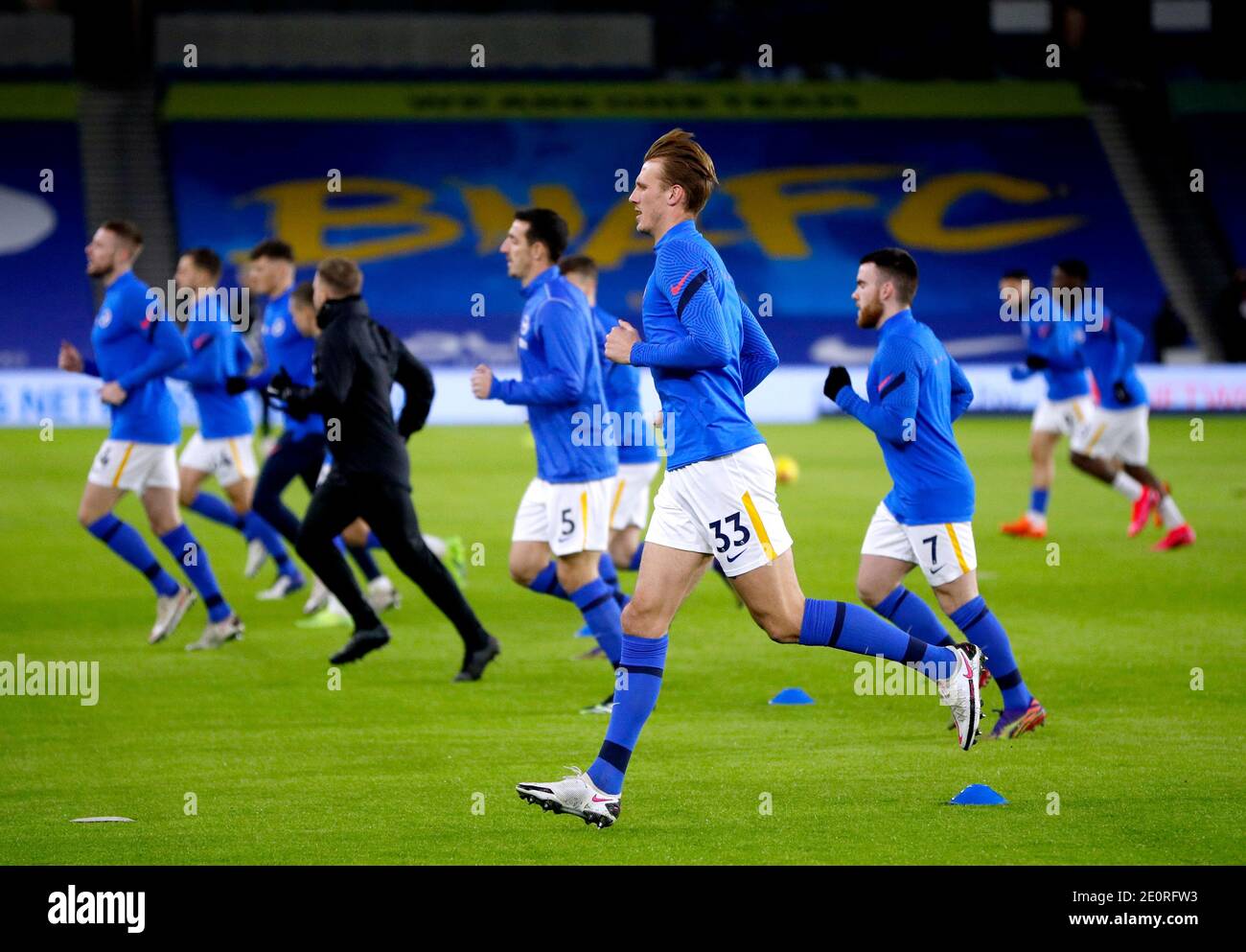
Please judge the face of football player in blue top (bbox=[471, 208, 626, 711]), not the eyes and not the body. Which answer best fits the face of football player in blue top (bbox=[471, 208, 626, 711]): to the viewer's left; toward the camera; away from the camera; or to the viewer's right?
to the viewer's left

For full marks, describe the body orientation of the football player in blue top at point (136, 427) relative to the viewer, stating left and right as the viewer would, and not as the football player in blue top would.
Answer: facing to the left of the viewer

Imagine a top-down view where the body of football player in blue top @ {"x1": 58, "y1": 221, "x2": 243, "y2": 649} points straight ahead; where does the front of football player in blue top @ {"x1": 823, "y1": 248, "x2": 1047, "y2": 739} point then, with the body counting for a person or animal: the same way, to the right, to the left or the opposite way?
the same way

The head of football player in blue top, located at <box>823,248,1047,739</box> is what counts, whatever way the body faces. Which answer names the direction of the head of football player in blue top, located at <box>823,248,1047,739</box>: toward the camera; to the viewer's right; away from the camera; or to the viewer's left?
to the viewer's left

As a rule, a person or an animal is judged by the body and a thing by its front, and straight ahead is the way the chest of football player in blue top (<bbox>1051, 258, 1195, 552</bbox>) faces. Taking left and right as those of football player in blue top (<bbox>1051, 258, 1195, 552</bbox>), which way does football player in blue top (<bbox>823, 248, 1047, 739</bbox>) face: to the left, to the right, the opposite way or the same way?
the same way

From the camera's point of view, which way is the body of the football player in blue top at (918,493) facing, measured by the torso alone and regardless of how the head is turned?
to the viewer's left

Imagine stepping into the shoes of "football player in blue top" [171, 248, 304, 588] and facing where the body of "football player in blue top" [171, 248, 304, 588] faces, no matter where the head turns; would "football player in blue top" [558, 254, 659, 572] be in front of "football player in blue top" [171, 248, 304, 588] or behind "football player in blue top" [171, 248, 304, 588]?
behind

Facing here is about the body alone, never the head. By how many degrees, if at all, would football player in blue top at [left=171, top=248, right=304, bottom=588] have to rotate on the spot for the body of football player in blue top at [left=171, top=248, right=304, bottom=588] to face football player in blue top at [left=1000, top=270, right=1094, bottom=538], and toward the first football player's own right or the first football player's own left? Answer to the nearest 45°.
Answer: approximately 180°

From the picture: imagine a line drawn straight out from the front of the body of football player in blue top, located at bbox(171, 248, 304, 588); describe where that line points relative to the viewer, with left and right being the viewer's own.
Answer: facing to the left of the viewer

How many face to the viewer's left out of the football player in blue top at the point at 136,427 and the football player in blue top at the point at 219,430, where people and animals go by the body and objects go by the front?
2

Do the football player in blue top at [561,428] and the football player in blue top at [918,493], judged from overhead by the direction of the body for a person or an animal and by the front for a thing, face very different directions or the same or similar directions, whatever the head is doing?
same or similar directions

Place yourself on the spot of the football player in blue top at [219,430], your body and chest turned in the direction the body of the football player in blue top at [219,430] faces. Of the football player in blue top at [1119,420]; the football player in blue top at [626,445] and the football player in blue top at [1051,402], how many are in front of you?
0

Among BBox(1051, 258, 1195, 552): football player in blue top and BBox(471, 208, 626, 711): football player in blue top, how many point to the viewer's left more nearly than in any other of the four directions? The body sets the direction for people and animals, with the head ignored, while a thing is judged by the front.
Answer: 2

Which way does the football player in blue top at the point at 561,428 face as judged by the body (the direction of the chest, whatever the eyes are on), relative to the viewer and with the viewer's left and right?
facing to the left of the viewer

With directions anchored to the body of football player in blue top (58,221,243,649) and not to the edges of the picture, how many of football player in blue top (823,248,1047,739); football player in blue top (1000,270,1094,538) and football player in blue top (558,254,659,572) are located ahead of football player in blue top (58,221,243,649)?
0

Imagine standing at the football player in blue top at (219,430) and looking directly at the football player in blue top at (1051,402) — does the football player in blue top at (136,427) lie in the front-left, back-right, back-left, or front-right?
back-right

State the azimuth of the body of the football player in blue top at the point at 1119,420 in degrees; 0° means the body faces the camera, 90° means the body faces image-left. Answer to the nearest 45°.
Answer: approximately 90°

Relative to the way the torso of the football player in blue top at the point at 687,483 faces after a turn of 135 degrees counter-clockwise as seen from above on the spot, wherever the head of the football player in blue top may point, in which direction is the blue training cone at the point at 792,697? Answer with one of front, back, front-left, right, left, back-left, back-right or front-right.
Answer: back-left
